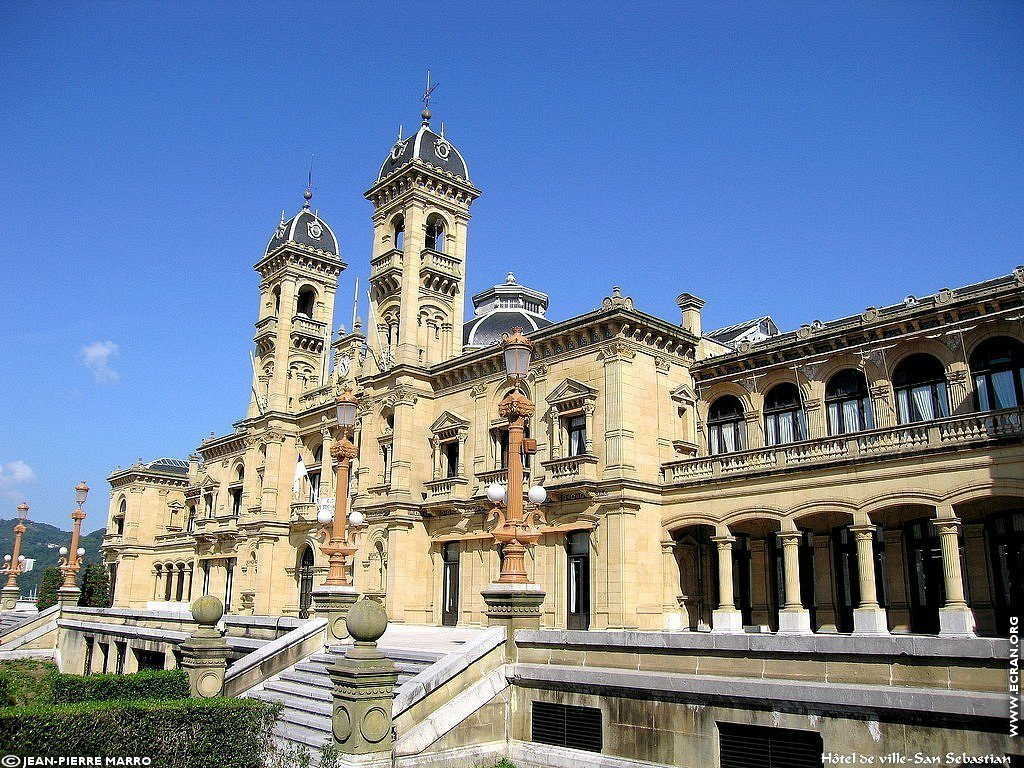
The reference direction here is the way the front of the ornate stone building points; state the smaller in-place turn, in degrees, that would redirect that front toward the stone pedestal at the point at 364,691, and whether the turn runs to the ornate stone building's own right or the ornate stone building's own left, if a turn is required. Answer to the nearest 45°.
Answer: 0° — it already faces it

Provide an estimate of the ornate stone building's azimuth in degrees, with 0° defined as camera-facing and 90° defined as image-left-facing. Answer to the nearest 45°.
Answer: approximately 45°

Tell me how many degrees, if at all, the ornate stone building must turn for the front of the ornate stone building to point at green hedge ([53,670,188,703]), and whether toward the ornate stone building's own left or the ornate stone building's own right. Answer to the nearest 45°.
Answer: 0° — it already faces it

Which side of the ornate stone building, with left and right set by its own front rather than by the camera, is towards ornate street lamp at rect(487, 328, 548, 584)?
front

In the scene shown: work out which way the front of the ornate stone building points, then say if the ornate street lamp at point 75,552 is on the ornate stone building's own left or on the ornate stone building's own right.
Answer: on the ornate stone building's own right

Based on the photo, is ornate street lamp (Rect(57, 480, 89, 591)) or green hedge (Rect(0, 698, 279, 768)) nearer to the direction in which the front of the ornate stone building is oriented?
the green hedge

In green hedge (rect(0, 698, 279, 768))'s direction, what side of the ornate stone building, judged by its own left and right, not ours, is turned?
front
